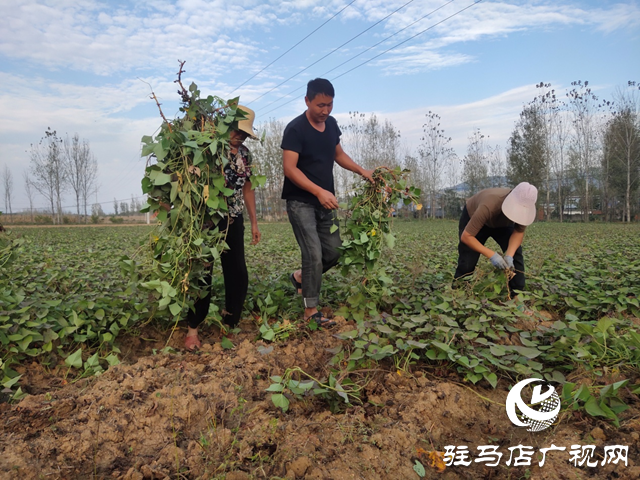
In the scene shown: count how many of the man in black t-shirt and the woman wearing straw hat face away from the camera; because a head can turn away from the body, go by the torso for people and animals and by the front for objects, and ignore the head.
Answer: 0

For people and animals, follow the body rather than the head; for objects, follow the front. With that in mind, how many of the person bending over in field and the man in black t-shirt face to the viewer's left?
0

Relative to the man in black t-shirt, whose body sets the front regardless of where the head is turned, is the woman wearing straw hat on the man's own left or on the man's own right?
on the man's own right

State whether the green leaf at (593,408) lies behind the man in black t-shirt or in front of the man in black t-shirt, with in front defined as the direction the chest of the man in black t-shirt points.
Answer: in front

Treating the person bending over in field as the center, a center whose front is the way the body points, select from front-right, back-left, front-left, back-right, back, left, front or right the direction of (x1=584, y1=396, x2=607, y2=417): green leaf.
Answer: front-right

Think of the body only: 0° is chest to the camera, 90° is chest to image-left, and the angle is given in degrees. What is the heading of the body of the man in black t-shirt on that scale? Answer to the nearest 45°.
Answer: approximately 315°

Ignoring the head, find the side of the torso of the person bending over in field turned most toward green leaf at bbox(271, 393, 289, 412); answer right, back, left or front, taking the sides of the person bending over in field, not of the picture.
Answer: right

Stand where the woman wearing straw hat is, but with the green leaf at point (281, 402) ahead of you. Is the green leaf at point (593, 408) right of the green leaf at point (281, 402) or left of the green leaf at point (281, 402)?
left
